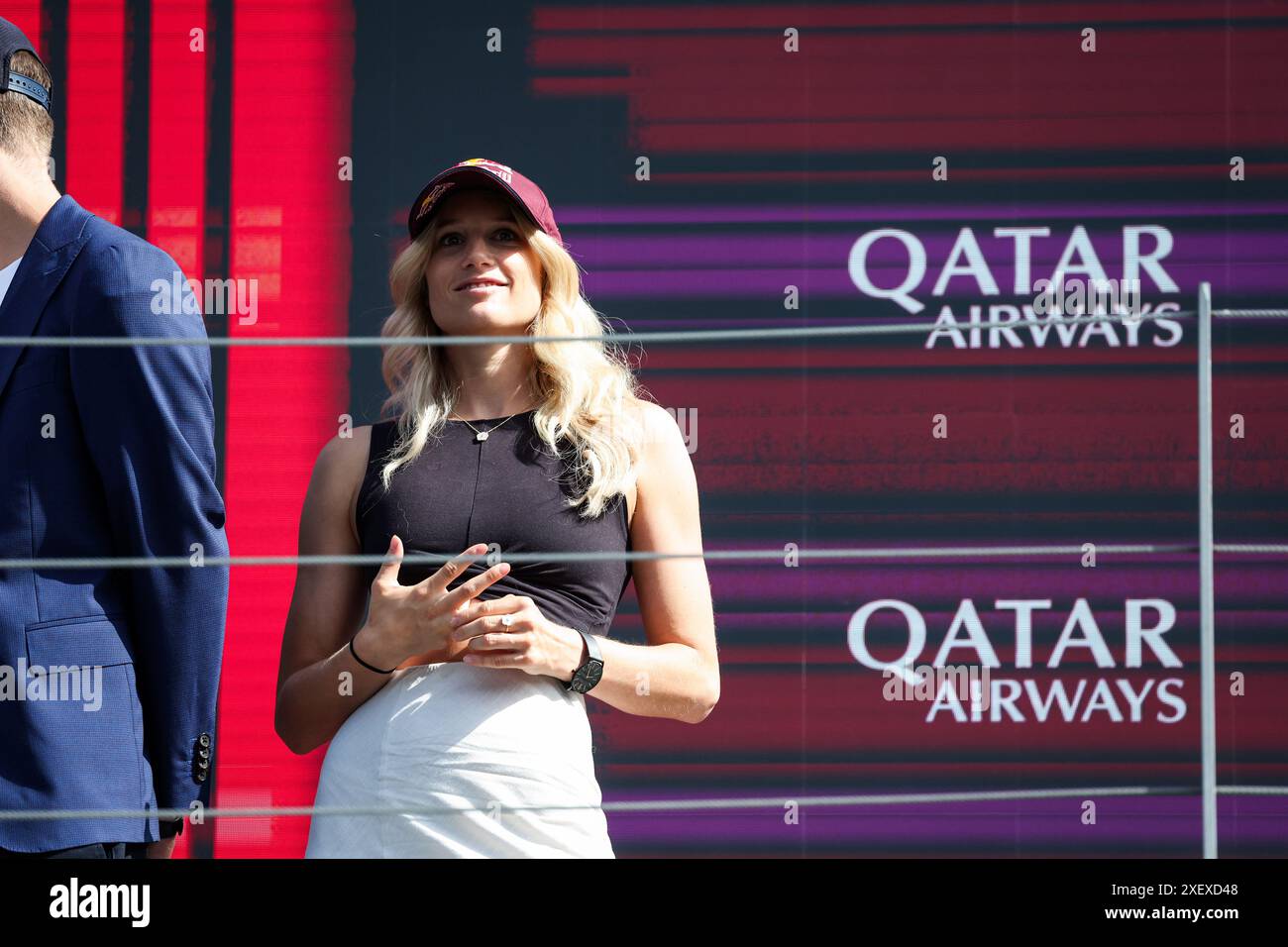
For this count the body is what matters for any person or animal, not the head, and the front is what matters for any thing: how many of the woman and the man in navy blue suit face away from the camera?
0

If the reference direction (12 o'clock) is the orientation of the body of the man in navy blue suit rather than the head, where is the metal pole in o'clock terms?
The metal pole is roughly at 8 o'clock from the man in navy blue suit.

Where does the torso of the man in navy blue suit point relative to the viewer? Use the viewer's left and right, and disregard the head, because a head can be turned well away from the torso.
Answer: facing the viewer and to the left of the viewer

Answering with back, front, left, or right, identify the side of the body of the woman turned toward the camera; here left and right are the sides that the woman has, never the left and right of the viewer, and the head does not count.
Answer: front
